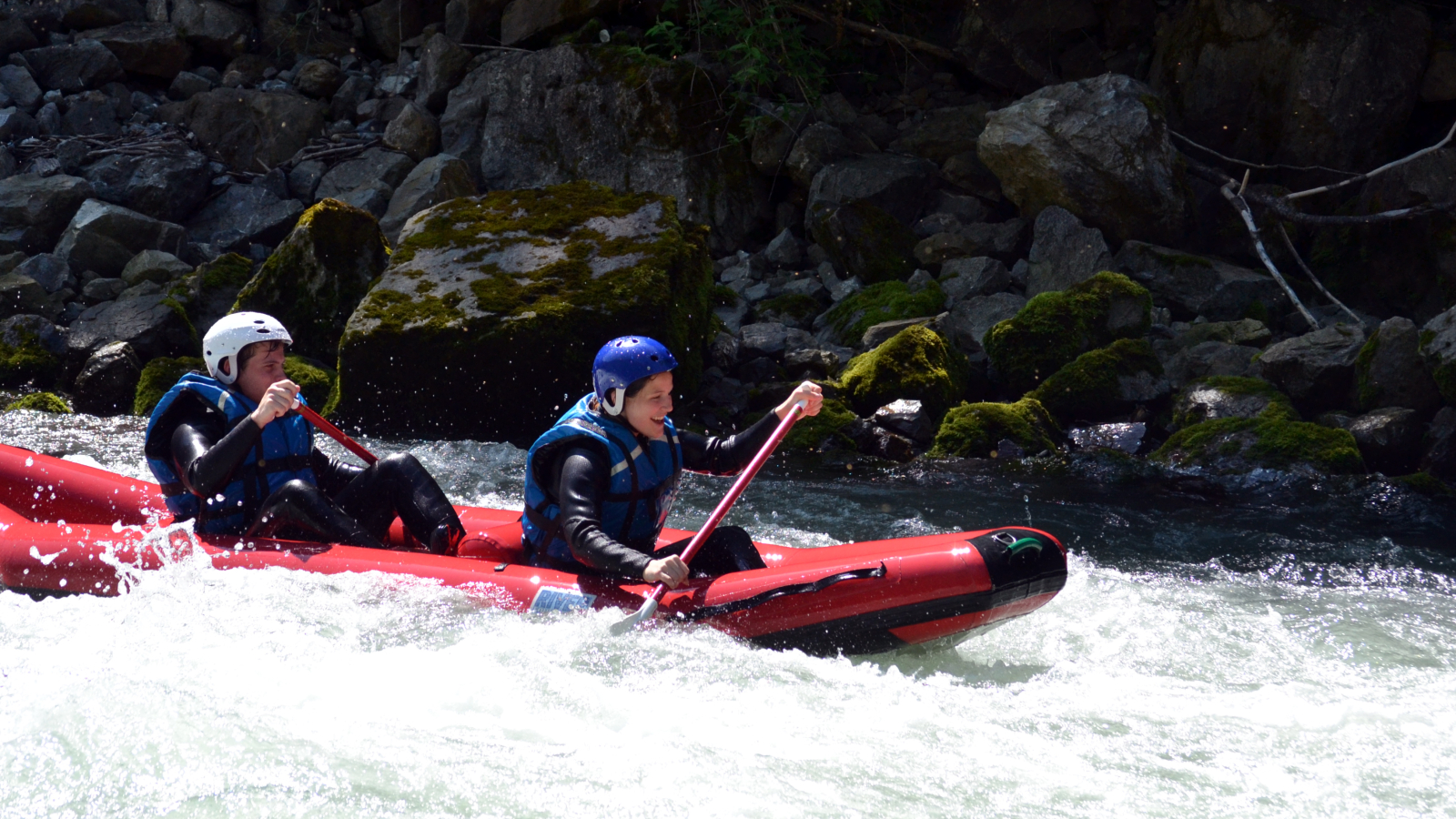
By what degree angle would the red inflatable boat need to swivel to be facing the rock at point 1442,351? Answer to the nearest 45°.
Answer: approximately 45° to its left

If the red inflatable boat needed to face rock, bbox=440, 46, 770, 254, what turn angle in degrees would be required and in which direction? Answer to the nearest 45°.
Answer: approximately 90° to its left

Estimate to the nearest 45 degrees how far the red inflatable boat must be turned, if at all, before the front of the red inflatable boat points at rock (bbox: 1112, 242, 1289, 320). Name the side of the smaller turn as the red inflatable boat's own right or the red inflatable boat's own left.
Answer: approximately 45° to the red inflatable boat's own left

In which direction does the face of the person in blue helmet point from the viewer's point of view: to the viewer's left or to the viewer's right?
to the viewer's right

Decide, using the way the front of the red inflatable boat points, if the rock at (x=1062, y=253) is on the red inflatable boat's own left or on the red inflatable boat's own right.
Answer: on the red inflatable boat's own left

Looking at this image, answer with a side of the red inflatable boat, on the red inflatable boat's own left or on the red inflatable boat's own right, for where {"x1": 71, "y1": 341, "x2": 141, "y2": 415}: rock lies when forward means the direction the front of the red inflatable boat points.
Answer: on the red inflatable boat's own left

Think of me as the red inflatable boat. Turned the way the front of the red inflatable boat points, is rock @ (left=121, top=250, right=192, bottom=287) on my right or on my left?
on my left

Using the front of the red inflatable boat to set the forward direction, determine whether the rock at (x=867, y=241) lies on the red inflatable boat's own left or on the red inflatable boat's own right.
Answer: on the red inflatable boat's own left

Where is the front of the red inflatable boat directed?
to the viewer's right

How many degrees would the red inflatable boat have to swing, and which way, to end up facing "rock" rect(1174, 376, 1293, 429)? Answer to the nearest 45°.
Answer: approximately 45° to its left
